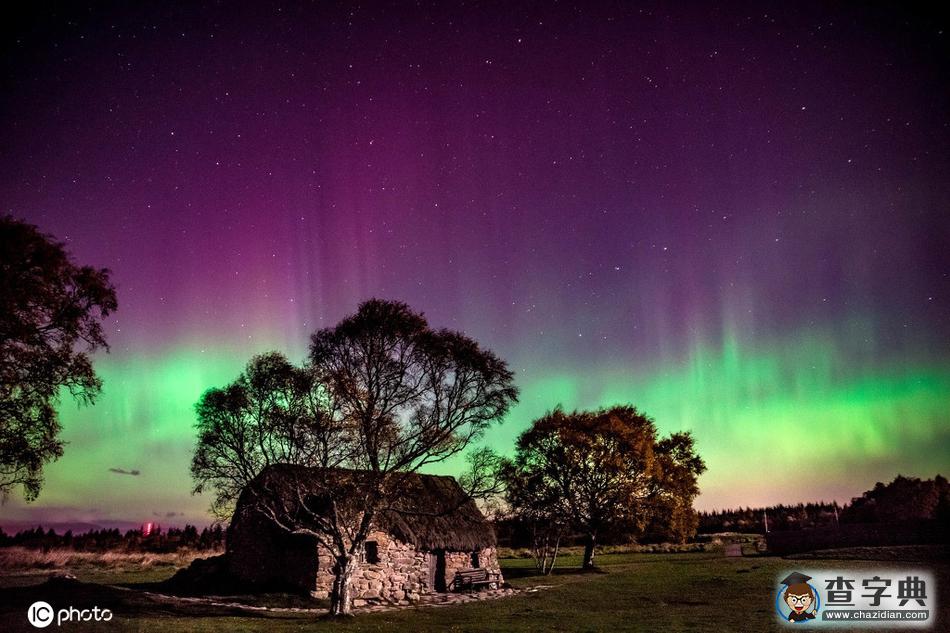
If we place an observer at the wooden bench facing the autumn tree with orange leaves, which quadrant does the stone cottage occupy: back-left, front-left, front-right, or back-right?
back-left

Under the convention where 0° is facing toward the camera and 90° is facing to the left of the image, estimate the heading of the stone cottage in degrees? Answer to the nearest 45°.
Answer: approximately 315°

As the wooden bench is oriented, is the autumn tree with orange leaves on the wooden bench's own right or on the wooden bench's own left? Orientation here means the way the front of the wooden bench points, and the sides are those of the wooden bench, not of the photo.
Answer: on the wooden bench's own left

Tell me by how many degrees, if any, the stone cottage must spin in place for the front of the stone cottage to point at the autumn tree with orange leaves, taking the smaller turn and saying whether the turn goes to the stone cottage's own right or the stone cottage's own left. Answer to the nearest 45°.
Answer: approximately 90° to the stone cottage's own left

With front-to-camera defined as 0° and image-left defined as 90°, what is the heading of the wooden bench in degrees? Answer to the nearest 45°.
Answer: approximately 315°
